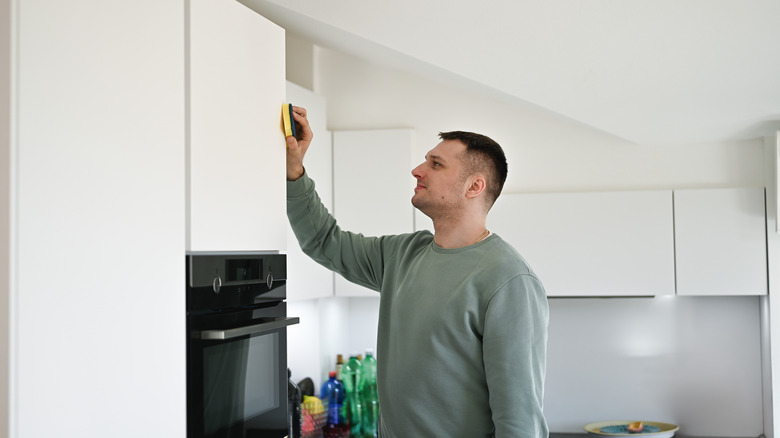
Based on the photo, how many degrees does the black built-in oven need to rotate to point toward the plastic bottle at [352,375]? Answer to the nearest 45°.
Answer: approximately 135° to its left

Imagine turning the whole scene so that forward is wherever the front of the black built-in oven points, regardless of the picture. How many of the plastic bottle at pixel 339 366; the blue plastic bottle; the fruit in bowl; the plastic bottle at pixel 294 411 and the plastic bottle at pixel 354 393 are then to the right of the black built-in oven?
0

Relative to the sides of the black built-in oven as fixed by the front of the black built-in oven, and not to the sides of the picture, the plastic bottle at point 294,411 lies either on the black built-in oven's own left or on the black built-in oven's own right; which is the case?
on the black built-in oven's own left

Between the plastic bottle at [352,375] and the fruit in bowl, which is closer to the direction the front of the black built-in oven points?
the fruit in bowl

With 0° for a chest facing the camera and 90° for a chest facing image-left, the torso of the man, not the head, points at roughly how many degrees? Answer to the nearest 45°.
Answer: approximately 45°

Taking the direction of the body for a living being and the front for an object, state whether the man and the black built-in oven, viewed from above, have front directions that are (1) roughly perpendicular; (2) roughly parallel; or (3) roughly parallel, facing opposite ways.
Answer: roughly perpendicular

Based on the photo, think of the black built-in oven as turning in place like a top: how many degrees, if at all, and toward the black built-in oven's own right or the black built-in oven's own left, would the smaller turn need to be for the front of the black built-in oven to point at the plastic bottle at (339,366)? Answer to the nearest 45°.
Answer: approximately 135° to the black built-in oven's own left

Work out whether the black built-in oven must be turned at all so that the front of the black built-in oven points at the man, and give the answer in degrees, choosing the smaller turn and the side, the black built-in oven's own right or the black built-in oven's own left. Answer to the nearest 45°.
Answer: approximately 45° to the black built-in oven's own left

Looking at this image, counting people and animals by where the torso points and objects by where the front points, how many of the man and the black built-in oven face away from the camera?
0

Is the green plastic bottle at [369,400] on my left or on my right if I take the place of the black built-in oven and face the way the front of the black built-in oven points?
on my left

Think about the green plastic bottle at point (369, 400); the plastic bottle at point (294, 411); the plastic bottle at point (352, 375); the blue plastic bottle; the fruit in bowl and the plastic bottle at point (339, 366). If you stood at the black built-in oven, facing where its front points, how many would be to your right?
0

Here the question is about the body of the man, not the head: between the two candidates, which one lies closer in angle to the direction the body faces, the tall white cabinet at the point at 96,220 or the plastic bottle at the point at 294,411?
the tall white cabinet

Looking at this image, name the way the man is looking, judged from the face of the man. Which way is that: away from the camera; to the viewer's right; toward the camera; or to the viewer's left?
to the viewer's left

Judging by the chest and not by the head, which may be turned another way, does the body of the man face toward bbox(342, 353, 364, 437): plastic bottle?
no
